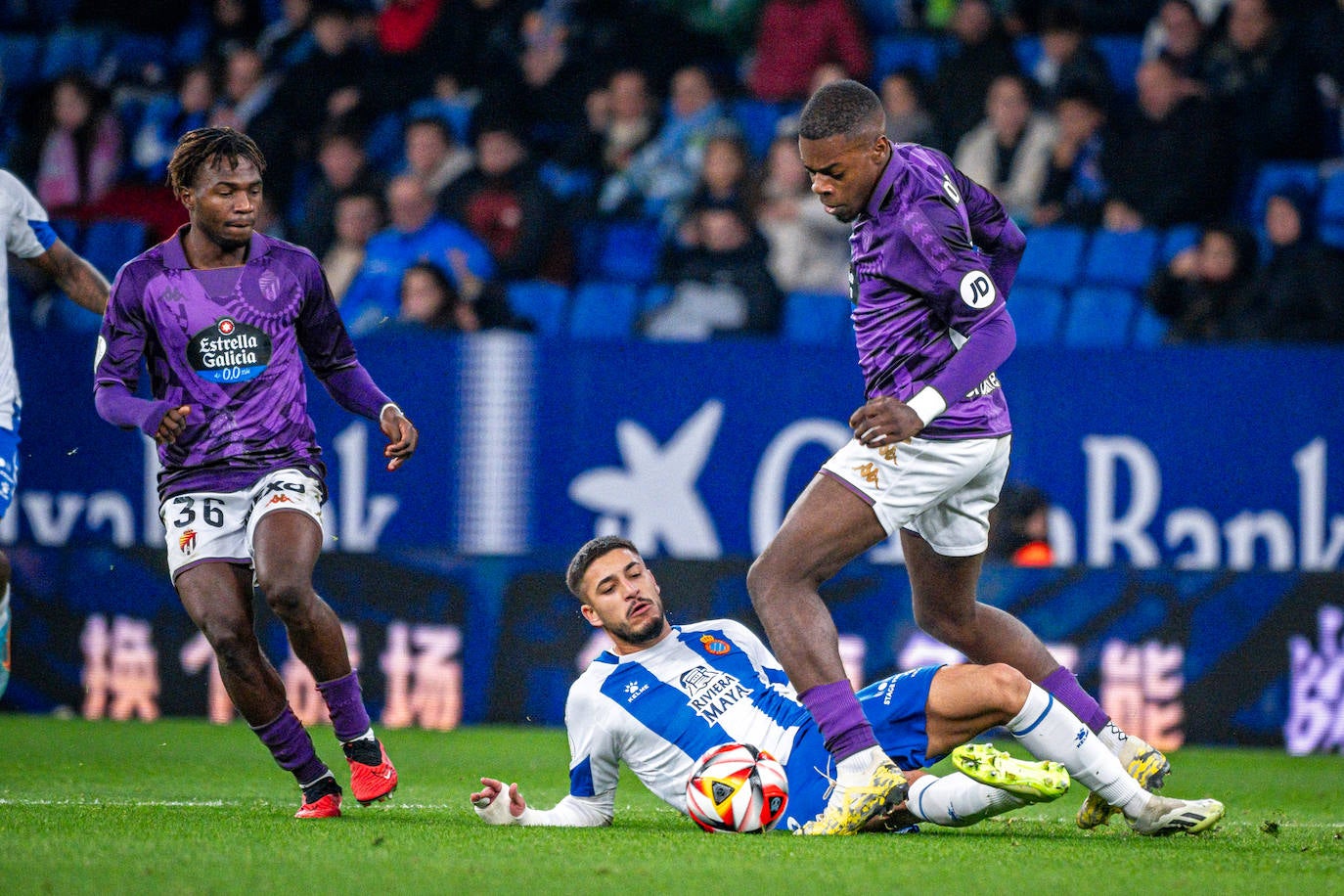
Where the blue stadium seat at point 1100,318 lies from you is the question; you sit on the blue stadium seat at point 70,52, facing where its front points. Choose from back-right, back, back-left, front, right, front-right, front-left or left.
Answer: front-left

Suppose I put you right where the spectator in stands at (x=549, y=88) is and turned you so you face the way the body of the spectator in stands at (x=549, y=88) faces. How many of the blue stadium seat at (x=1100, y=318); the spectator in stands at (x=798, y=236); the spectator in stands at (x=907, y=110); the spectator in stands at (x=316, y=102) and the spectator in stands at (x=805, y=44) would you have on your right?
1

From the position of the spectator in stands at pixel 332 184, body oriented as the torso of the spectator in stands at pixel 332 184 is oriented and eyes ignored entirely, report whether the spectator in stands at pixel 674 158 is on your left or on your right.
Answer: on your left

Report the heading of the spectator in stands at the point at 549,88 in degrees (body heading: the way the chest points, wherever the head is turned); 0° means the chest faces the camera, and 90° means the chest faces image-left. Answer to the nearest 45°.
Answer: approximately 0°

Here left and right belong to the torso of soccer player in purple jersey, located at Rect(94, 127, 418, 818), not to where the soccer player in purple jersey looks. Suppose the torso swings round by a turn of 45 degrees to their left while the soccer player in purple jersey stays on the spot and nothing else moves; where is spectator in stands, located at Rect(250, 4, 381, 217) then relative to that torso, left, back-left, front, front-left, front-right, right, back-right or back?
back-left

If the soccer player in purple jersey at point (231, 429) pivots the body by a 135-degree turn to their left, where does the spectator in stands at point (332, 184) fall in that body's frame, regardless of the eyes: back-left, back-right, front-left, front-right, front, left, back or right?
front-left

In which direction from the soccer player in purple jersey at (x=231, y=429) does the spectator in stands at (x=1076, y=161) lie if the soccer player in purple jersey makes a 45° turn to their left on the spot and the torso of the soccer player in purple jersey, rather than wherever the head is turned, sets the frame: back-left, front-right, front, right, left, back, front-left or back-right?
left

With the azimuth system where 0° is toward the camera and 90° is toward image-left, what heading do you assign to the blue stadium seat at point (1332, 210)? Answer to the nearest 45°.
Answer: approximately 0°

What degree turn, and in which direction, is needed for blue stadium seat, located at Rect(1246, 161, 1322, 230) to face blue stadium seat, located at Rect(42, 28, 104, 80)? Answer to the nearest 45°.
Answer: approximately 90° to its right

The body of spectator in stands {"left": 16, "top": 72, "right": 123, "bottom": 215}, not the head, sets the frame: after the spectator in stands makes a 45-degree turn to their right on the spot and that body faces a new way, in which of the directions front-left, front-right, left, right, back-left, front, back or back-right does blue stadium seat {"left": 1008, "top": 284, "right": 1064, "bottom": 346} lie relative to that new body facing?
left
